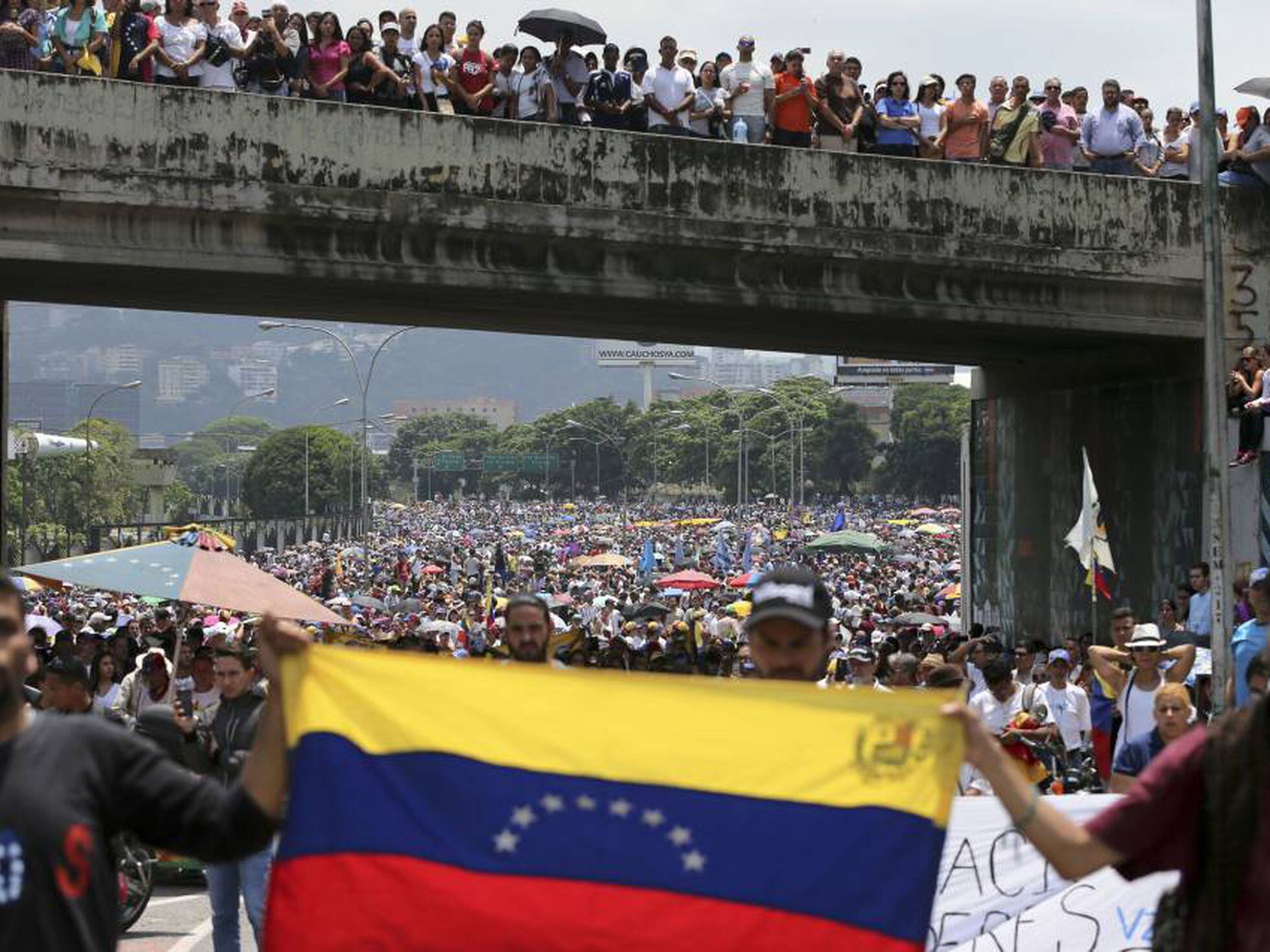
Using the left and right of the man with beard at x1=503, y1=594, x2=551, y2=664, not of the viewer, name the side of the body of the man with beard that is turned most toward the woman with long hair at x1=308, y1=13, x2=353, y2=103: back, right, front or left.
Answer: back

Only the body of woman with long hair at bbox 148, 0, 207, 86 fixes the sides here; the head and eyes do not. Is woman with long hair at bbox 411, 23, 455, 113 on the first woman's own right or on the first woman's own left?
on the first woman's own left

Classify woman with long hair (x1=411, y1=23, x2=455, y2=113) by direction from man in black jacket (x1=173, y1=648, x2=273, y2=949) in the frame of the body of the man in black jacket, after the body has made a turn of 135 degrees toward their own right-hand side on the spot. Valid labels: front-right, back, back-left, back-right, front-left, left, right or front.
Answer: front

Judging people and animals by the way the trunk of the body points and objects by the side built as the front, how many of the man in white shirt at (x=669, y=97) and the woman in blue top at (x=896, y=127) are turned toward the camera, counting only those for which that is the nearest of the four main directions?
2

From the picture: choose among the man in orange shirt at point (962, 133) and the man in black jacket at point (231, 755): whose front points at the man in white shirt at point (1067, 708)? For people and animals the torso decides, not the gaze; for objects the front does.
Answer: the man in orange shirt

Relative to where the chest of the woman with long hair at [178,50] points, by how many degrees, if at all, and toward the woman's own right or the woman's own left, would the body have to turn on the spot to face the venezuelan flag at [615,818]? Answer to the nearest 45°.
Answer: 0° — they already face it
